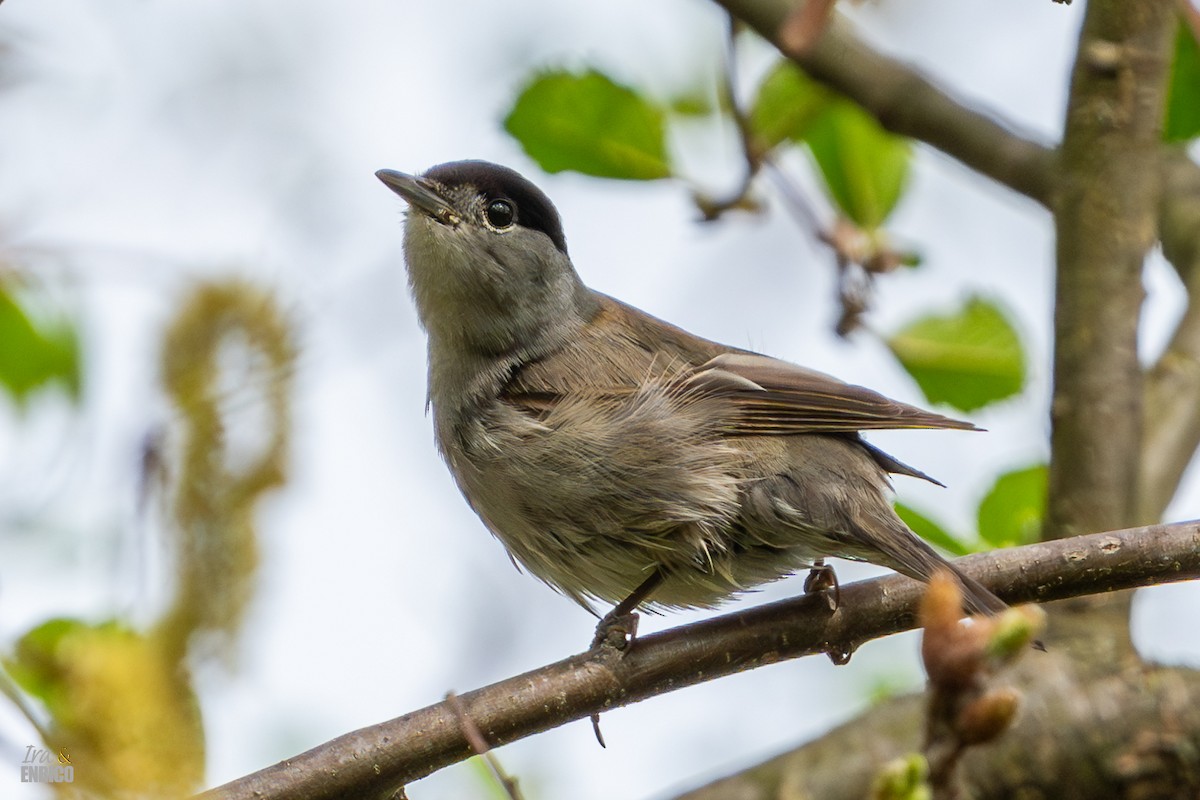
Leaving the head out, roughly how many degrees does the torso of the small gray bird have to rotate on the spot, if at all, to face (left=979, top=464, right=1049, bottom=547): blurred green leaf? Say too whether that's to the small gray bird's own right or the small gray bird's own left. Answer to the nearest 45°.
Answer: approximately 135° to the small gray bird's own right

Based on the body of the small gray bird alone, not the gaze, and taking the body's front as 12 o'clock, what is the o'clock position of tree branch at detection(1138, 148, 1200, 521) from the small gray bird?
The tree branch is roughly at 5 o'clock from the small gray bird.

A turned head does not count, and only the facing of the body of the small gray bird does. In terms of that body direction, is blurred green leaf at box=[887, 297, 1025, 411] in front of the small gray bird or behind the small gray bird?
behind

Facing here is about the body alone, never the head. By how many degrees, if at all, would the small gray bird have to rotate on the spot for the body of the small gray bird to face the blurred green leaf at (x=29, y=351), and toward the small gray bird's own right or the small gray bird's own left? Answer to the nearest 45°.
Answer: approximately 45° to the small gray bird's own right

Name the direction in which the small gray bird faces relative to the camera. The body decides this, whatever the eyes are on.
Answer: to the viewer's left

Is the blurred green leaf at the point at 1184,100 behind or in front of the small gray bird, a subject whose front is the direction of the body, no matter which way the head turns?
behind

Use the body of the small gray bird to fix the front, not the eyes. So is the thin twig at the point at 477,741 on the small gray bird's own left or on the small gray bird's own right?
on the small gray bird's own left
